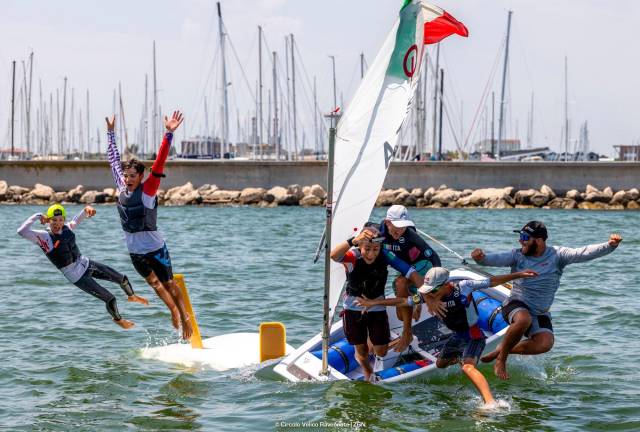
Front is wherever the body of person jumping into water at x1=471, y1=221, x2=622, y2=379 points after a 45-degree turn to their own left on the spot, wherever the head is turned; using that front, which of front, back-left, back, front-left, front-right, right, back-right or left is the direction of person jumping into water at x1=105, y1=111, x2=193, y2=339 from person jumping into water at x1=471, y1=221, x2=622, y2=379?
right

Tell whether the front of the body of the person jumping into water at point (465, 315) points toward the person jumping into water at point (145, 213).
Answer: no

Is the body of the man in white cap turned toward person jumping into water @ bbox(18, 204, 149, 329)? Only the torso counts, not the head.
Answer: no

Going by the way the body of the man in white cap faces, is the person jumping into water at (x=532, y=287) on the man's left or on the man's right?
on the man's left

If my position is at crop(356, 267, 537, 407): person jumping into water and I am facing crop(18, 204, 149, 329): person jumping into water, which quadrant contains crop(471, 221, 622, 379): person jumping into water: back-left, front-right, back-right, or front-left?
back-right

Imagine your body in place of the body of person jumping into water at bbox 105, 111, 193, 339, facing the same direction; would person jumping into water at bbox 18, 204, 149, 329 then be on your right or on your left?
on your right

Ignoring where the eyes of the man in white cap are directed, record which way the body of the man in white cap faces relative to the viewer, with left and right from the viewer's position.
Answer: facing the viewer and to the left of the viewer

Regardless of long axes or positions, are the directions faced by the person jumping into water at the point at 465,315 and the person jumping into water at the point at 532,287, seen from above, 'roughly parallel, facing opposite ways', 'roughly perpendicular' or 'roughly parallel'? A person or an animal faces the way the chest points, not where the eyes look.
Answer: roughly parallel

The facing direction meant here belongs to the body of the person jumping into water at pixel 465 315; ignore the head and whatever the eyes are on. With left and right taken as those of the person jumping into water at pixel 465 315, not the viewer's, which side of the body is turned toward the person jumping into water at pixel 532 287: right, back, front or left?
back

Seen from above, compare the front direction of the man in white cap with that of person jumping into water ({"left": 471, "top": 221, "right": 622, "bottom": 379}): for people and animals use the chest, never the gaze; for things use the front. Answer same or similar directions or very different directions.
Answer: same or similar directions

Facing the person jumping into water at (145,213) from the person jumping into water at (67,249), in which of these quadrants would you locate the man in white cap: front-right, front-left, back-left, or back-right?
front-left
